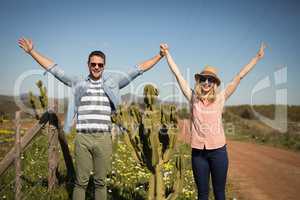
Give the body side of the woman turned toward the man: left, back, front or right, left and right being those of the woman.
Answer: right

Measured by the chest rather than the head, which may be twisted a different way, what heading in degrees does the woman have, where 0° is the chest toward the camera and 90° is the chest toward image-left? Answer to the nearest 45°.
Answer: approximately 0°

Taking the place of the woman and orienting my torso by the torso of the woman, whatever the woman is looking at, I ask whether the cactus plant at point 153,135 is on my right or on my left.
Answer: on my right

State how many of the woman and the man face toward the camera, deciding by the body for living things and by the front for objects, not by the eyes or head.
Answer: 2

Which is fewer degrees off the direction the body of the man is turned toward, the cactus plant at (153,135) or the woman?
the woman

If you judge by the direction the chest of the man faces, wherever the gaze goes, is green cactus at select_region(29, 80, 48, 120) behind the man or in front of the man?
behind

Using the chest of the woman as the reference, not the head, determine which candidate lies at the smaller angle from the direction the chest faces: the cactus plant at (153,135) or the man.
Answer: the man

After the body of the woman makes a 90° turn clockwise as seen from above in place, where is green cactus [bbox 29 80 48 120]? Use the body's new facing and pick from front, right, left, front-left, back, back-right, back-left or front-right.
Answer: front-right

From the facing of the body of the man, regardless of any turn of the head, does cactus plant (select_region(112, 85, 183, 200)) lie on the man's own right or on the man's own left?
on the man's own left
